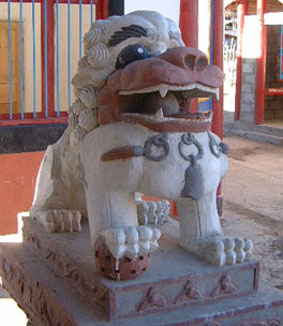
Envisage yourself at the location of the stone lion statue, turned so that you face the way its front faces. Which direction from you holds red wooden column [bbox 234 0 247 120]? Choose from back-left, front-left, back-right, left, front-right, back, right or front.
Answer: back-left

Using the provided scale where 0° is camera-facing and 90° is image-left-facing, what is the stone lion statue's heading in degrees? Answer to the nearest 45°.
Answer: approximately 315°

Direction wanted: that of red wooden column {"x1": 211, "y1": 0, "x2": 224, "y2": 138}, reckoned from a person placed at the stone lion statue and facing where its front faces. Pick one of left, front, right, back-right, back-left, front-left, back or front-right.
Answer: back-left

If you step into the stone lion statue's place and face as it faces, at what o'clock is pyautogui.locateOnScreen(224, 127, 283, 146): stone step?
The stone step is roughly at 8 o'clock from the stone lion statue.

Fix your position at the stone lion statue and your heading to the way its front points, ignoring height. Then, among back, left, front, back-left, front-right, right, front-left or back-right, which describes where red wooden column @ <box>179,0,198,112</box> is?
back-left

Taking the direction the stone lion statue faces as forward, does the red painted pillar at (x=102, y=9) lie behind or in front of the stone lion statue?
behind
